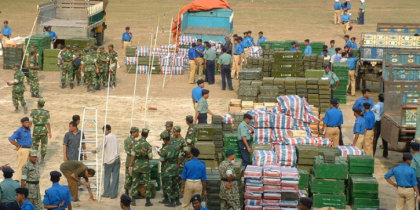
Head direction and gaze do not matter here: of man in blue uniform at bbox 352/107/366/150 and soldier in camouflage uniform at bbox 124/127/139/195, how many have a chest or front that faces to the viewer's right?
1

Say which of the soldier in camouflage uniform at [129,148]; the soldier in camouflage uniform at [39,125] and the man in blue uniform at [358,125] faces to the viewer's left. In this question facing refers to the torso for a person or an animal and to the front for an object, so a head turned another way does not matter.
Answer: the man in blue uniform

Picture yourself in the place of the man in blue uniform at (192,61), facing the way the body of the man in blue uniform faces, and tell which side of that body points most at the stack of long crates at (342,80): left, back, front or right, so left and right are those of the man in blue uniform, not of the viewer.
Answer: right

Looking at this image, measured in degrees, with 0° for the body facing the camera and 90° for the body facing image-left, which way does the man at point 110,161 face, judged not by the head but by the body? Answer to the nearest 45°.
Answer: approximately 135°

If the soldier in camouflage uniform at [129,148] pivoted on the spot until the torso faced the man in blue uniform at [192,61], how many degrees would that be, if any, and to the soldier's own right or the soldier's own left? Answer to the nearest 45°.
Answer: approximately 90° to the soldier's own left
